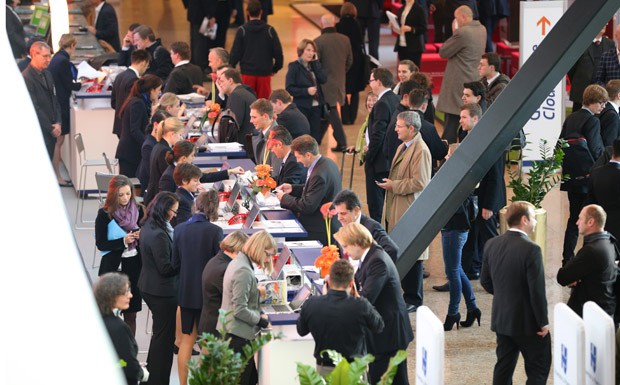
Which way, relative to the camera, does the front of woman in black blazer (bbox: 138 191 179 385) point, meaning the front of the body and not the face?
to the viewer's right

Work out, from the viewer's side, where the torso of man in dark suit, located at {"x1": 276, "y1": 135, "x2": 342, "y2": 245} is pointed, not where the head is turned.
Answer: to the viewer's left

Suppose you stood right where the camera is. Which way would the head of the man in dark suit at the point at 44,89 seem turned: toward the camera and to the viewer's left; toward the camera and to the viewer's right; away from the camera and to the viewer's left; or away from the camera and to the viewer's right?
toward the camera and to the viewer's right

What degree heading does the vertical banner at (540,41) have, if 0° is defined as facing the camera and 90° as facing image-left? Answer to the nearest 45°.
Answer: approximately 0°

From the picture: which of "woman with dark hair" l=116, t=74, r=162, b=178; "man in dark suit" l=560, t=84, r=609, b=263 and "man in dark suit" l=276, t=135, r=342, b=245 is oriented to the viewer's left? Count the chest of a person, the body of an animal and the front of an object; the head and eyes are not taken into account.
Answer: "man in dark suit" l=276, t=135, r=342, b=245

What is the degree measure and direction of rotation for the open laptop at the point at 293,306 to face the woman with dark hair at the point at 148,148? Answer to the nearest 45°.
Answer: approximately 45° to its right

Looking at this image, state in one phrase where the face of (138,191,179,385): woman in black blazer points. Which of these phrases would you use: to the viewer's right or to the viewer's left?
to the viewer's right

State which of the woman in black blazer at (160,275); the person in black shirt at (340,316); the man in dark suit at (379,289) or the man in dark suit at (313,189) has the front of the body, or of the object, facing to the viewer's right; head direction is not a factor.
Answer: the woman in black blazer

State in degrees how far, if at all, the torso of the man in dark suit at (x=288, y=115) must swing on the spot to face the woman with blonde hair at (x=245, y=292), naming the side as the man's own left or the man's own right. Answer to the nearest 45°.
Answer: approximately 90° to the man's own left

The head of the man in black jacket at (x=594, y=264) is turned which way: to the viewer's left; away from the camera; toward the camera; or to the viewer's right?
to the viewer's left

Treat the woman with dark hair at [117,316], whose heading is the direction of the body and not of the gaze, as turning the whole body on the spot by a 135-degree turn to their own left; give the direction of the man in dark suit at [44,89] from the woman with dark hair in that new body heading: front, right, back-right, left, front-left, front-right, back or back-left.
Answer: front-right

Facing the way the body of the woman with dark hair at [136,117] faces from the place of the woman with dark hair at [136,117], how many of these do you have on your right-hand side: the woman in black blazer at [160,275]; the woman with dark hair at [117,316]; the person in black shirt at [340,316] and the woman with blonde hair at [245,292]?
4
